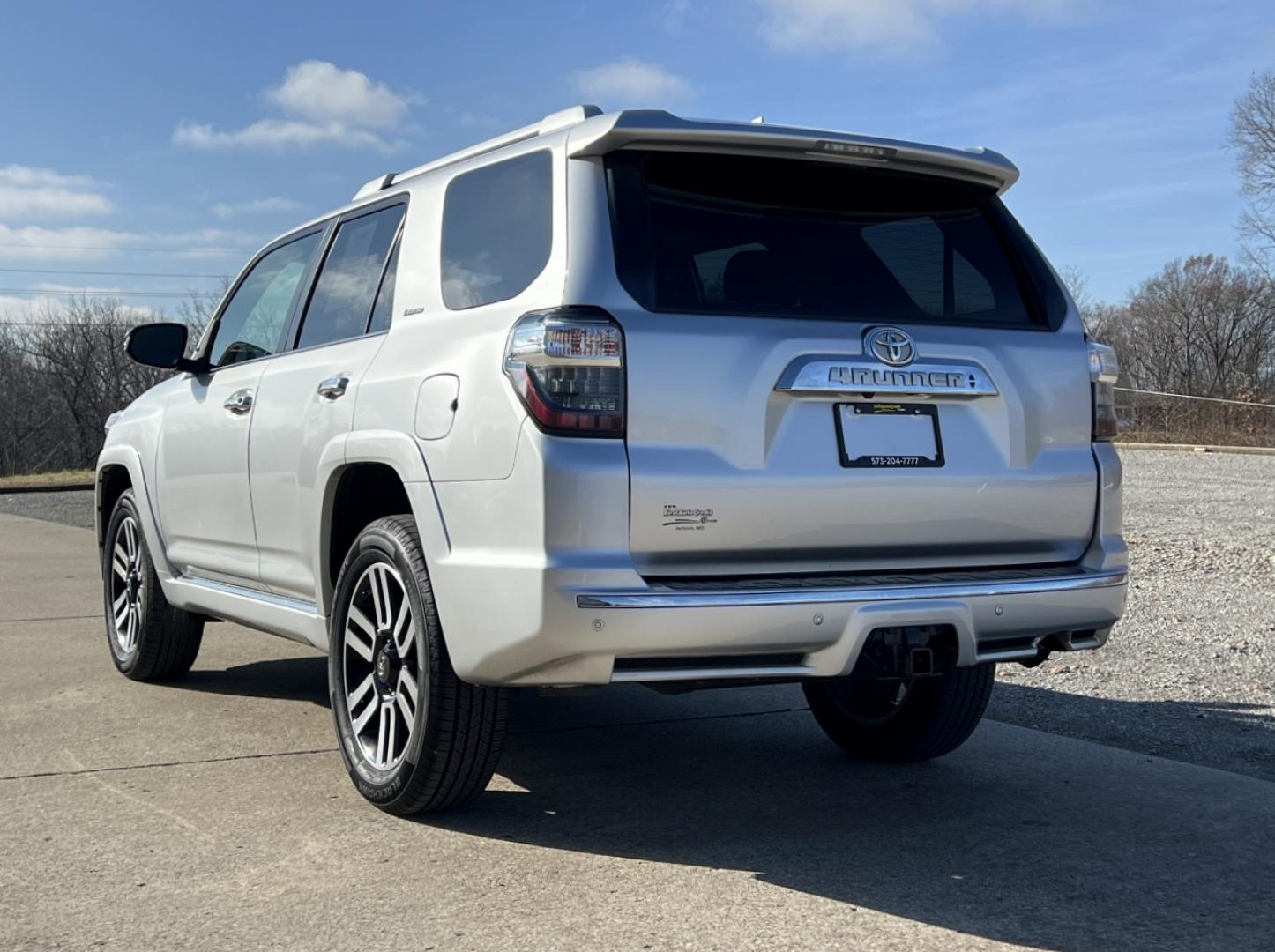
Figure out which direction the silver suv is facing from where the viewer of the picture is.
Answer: facing away from the viewer and to the left of the viewer

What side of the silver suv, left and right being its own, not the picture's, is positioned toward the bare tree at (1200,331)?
right
